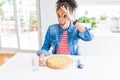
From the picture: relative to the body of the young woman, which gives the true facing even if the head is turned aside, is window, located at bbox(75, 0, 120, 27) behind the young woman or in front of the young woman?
behind

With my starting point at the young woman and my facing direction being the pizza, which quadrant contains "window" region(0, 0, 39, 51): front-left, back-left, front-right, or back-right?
back-right

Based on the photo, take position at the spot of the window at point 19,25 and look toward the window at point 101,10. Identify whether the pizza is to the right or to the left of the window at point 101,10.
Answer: right

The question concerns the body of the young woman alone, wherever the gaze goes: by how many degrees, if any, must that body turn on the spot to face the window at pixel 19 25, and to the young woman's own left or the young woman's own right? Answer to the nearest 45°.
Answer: approximately 135° to the young woman's own right

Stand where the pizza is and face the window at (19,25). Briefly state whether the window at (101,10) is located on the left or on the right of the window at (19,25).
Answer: right

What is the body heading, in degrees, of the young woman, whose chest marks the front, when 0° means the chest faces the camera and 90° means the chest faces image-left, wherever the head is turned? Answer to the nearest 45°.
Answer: approximately 0°

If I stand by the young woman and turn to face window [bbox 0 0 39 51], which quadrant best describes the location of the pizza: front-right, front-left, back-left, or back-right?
back-left
